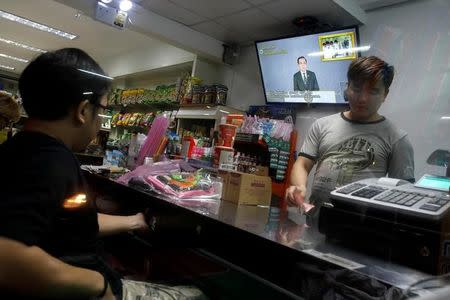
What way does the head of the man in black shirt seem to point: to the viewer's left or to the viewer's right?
to the viewer's right

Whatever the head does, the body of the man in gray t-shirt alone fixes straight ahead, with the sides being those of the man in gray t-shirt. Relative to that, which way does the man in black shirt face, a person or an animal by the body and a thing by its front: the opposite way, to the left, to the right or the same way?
the opposite way

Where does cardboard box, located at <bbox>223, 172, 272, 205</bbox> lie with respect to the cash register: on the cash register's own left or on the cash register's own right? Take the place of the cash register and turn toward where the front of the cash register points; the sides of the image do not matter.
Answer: on the cash register's own right

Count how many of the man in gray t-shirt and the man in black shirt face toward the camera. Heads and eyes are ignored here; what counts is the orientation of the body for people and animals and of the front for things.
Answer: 1

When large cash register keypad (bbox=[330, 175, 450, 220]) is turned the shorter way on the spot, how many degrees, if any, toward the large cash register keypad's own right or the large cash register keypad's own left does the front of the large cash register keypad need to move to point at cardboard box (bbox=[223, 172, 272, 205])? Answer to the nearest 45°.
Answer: approximately 90° to the large cash register keypad's own right

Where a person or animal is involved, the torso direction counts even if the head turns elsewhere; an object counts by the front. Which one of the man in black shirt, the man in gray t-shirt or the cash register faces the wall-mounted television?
the man in black shirt

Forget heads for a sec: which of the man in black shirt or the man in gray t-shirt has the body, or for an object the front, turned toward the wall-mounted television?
the man in black shirt

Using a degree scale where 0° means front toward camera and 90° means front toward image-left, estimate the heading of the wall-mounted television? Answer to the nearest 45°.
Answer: approximately 45°
